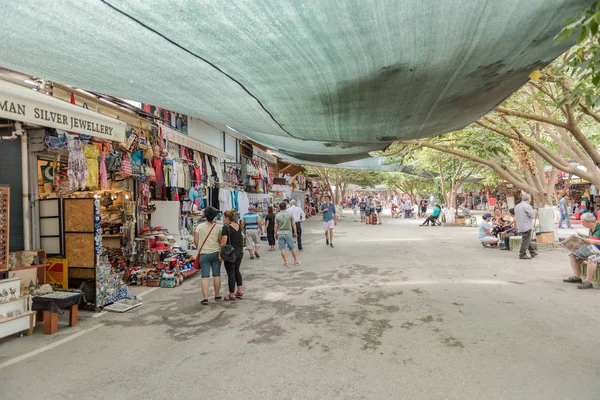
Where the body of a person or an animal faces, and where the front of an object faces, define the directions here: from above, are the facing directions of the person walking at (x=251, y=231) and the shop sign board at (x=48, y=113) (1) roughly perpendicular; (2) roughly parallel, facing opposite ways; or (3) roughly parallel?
roughly perpendicular

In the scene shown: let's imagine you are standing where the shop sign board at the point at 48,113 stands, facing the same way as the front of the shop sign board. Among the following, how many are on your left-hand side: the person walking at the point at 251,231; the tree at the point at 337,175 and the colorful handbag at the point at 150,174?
3

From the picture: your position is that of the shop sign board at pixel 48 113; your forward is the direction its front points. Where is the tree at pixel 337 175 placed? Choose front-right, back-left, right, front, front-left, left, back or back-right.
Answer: left

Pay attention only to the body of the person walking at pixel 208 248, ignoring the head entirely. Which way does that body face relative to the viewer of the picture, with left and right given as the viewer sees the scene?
facing away from the viewer
